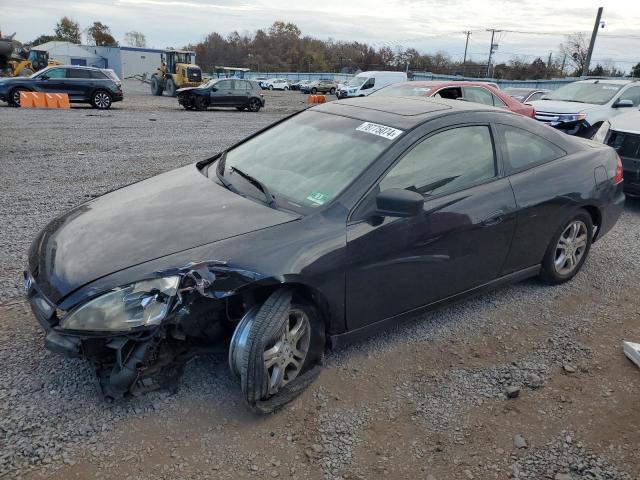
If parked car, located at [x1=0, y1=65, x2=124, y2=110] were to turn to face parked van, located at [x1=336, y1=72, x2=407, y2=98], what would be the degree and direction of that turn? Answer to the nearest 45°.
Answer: approximately 180°

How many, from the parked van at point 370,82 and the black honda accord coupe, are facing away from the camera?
0

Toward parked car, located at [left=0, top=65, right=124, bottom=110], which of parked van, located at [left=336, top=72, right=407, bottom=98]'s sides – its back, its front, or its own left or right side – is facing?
front

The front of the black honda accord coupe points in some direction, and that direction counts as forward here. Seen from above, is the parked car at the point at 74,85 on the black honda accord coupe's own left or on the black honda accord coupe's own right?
on the black honda accord coupe's own right

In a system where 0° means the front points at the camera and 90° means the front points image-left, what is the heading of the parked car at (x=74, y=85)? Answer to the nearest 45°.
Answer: approximately 90°

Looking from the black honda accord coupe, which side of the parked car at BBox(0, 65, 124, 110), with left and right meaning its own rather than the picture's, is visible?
left

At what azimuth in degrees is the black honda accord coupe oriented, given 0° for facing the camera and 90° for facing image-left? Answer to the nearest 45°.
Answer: approximately 45°

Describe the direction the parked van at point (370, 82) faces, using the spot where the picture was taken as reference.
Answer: facing the viewer and to the left of the viewer
